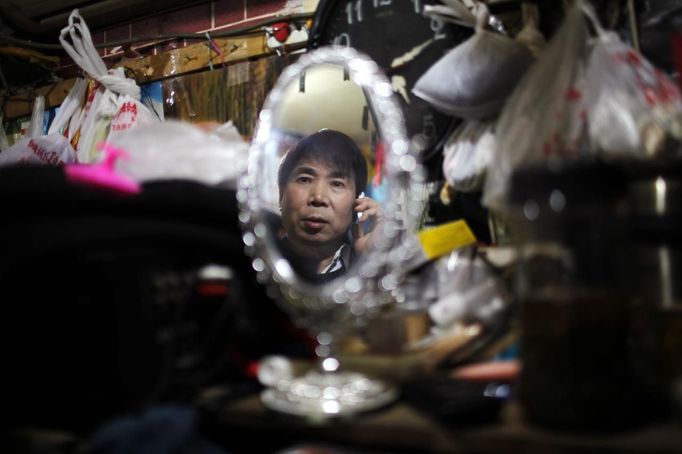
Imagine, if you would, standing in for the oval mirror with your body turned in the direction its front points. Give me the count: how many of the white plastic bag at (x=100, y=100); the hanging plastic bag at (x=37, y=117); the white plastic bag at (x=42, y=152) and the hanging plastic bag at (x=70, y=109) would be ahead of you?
0

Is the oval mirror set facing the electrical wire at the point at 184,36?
no

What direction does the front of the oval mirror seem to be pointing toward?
toward the camera

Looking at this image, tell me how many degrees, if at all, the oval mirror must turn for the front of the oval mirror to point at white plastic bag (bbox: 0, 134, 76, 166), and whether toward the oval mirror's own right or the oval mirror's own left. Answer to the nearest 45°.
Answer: approximately 135° to the oval mirror's own right

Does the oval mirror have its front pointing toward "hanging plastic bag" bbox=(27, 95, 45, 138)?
no

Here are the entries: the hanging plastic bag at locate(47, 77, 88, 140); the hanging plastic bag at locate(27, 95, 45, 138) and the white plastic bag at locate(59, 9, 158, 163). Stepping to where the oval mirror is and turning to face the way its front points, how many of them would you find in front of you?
0
